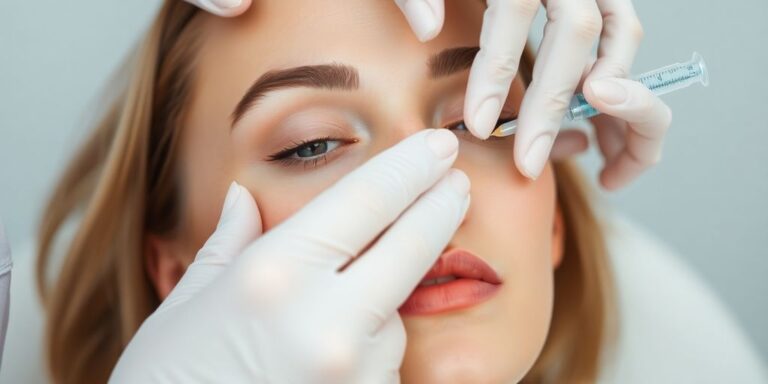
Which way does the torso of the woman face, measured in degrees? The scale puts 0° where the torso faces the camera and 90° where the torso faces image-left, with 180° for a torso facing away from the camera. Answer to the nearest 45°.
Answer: approximately 0°
